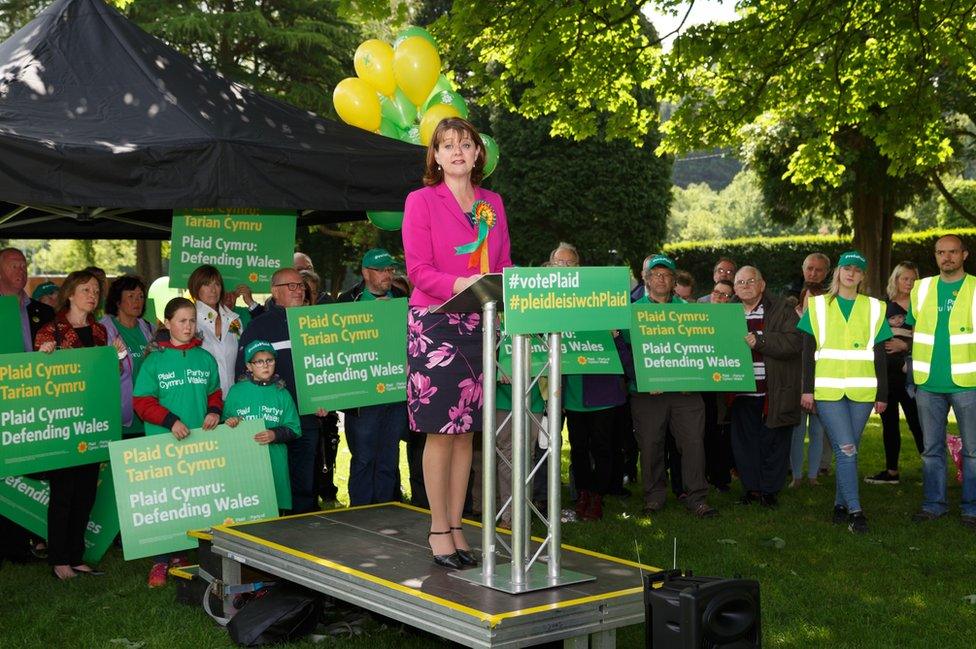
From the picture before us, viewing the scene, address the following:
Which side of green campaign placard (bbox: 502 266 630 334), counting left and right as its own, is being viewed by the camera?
front

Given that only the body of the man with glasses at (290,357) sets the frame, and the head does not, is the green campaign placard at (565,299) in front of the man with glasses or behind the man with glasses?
in front

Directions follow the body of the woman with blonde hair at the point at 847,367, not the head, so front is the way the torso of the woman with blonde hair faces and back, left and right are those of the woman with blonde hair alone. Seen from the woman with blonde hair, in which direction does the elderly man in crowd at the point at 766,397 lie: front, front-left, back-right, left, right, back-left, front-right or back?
back-right

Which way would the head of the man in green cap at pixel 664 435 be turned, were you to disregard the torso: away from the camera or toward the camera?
toward the camera

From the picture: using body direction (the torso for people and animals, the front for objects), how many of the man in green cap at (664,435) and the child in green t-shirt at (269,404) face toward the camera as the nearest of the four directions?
2

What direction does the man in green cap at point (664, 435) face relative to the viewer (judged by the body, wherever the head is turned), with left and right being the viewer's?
facing the viewer

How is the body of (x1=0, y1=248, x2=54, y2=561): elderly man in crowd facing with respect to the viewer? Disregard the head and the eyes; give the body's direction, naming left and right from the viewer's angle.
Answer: facing the viewer and to the right of the viewer

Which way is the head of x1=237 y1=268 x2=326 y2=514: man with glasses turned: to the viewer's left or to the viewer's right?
to the viewer's right

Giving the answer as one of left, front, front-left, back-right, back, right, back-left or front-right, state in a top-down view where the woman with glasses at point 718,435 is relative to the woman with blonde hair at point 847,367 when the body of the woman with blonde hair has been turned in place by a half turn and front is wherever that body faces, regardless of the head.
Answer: front-left

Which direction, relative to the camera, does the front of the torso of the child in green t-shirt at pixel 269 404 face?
toward the camera

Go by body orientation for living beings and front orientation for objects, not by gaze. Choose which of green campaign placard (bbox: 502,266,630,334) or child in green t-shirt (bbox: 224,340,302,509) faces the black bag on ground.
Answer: the child in green t-shirt
